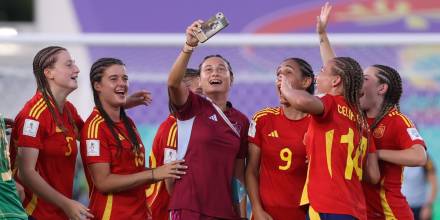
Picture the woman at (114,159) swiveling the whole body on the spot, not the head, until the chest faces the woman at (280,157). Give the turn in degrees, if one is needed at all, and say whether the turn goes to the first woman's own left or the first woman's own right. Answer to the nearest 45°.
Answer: approximately 45° to the first woman's own left

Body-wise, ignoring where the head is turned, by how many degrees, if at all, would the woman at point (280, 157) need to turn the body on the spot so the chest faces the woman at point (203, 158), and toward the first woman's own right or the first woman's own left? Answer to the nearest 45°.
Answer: approximately 45° to the first woman's own right

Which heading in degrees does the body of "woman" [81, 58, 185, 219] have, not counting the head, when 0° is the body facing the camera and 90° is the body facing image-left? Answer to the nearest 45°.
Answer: approximately 315°

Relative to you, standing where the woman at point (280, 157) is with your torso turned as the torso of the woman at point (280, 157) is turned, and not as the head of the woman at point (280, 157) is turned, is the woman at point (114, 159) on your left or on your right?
on your right

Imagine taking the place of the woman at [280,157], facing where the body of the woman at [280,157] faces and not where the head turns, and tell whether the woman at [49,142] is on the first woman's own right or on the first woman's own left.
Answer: on the first woman's own right

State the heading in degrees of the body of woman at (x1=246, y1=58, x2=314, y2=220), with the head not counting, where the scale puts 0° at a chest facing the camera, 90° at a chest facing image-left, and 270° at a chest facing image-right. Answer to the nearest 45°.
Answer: approximately 0°

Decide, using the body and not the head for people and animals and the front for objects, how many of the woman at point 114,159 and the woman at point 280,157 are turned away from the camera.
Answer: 0

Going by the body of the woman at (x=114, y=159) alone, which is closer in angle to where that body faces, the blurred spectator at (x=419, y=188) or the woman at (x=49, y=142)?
the blurred spectator
